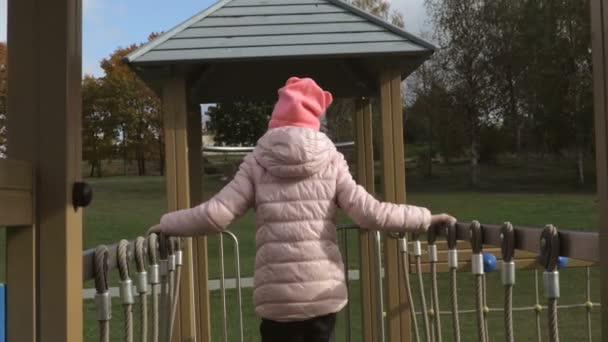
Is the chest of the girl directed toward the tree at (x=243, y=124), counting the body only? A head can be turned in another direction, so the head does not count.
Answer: yes

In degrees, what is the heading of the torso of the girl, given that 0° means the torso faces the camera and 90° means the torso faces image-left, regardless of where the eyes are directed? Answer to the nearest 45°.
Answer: approximately 180°

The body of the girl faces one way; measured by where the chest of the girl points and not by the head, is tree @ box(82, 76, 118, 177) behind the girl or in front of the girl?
in front

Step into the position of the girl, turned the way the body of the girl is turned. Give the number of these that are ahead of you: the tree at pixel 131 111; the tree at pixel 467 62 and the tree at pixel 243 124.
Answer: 3

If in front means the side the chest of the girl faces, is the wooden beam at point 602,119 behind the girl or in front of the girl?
behind

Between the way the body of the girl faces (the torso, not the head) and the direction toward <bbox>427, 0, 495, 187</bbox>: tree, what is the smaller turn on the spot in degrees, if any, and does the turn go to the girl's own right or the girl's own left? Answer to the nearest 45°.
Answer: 0° — they already face it

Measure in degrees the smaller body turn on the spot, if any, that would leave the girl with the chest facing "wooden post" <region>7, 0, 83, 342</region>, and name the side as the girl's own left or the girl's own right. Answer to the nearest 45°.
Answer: approximately 135° to the girl's own left

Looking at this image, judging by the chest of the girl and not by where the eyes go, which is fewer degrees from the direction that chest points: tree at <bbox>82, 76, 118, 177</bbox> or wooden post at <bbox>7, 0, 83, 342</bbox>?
the tree

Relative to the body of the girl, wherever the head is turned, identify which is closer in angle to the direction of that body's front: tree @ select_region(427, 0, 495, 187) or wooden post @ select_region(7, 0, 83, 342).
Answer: the tree
